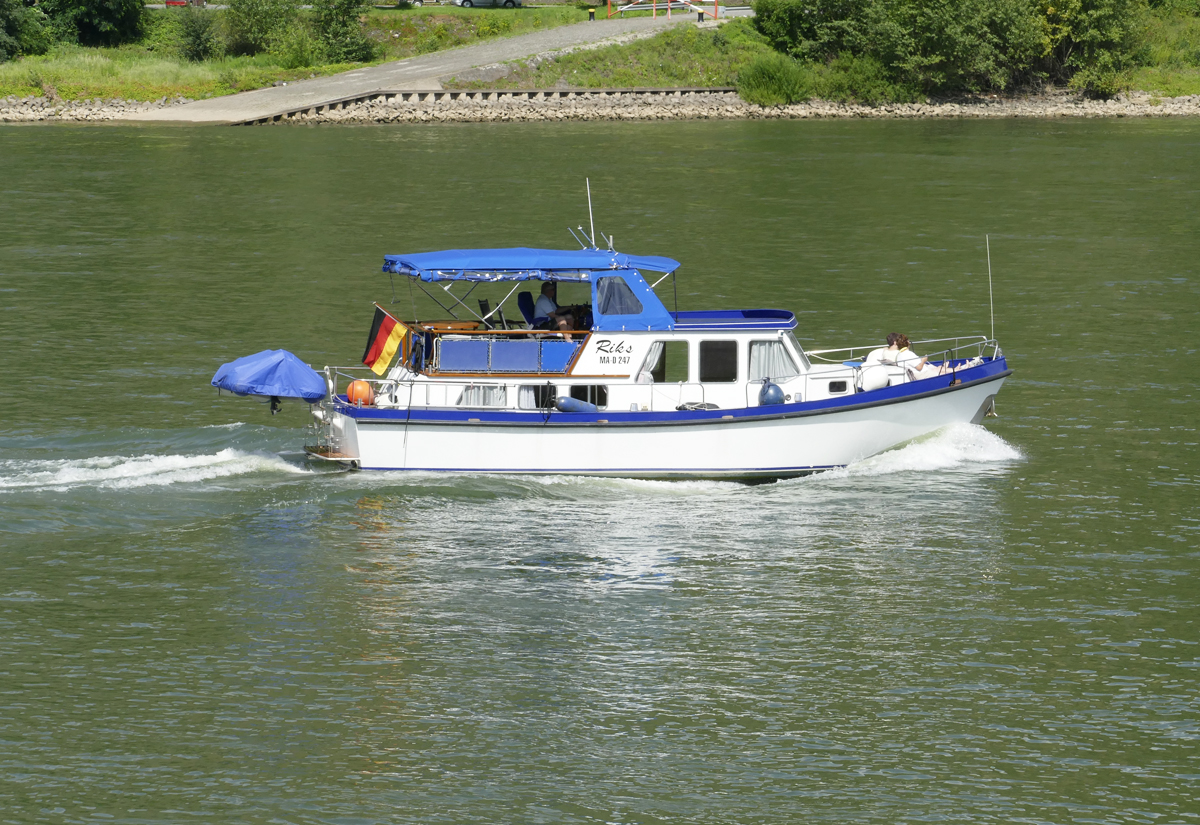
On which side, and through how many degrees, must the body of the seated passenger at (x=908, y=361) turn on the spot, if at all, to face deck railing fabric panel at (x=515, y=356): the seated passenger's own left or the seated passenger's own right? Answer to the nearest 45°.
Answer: approximately 180°

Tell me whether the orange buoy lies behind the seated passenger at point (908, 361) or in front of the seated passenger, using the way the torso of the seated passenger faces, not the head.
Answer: behind

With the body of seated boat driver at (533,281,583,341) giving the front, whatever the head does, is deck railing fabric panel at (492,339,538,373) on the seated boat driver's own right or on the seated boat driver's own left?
on the seated boat driver's own right

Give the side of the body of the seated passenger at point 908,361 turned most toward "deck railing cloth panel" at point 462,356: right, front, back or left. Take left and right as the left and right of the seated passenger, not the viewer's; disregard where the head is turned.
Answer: back

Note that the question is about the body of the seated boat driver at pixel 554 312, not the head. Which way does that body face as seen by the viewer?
to the viewer's right

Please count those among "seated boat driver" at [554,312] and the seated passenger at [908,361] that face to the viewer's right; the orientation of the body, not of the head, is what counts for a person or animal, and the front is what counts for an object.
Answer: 2

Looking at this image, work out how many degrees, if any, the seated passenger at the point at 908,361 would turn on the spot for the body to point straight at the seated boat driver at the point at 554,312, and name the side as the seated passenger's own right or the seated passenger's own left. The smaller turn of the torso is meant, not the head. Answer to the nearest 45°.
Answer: approximately 180°

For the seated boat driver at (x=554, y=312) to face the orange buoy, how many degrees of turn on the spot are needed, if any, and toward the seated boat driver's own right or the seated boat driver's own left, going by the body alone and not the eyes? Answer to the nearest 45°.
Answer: approximately 180°

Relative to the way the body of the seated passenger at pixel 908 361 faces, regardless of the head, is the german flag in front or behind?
behind

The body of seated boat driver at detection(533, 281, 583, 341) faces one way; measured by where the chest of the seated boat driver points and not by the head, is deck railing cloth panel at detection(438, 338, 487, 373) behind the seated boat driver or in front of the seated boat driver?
behind

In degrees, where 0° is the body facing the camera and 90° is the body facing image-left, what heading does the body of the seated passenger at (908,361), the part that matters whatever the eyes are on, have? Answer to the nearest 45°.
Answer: approximately 270°
